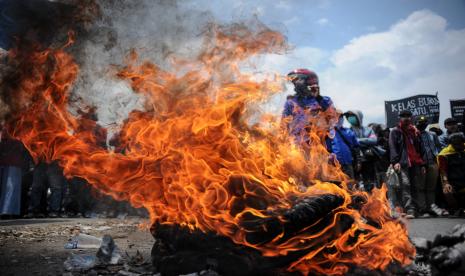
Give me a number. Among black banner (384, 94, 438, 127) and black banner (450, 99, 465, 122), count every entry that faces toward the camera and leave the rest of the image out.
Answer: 2

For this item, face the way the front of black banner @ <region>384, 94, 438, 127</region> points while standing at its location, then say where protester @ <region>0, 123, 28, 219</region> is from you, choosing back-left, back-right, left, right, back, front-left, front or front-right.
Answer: front-right

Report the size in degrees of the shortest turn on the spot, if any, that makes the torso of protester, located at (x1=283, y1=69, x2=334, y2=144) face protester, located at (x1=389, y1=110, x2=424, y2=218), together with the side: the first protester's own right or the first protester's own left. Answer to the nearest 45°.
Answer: approximately 90° to the first protester's own left

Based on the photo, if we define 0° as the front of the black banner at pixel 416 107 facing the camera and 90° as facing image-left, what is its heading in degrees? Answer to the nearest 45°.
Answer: approximately 0°

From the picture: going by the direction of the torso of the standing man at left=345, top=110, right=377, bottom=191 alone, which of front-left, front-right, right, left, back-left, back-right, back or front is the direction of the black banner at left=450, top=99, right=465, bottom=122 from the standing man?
back

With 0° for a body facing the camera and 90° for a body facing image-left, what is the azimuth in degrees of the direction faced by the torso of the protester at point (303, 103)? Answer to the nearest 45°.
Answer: approximately 315°

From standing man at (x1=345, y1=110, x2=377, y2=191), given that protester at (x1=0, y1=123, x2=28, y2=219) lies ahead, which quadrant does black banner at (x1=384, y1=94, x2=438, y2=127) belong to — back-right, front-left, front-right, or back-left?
back-right

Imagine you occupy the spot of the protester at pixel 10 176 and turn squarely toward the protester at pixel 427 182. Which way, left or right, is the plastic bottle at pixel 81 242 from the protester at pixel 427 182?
right
